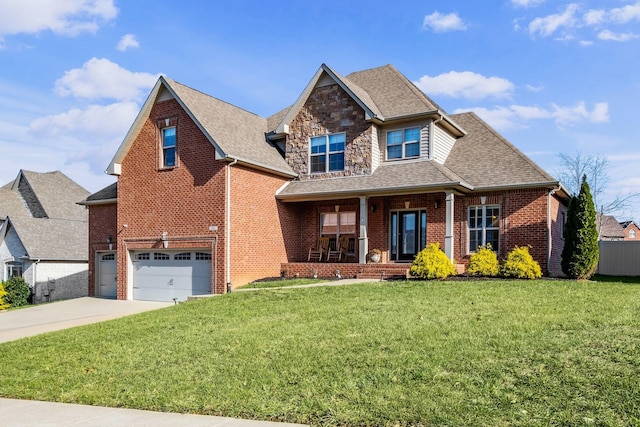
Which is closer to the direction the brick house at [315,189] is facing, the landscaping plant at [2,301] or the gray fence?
the landscaping plant

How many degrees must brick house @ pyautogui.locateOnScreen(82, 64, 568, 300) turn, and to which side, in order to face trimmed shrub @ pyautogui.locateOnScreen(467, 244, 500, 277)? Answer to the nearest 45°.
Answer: approximately 90° to its left

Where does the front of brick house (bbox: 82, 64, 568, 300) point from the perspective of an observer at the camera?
facing the viewer and to the left of the viewer

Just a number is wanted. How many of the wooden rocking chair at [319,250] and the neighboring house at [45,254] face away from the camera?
0

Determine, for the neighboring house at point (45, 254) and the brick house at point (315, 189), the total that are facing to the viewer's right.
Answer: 0

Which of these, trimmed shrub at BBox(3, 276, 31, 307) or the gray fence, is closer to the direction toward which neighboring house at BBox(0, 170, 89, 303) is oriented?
the trimmed shrub

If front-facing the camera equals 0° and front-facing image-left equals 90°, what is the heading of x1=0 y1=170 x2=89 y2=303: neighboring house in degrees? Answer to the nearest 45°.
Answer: approximately 45°

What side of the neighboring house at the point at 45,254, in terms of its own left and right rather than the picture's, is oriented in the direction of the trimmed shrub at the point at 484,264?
left

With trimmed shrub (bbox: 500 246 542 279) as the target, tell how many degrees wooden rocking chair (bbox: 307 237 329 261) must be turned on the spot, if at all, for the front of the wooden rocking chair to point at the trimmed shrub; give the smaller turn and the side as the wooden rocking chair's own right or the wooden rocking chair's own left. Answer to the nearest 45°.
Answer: approximately 90° to the wooden rocking chair's own left

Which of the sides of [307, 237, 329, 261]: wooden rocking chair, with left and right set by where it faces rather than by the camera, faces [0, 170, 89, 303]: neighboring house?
right

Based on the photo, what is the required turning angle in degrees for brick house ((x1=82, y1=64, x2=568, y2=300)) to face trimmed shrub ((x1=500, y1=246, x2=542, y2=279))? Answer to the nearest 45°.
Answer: approximately 90° to its left
